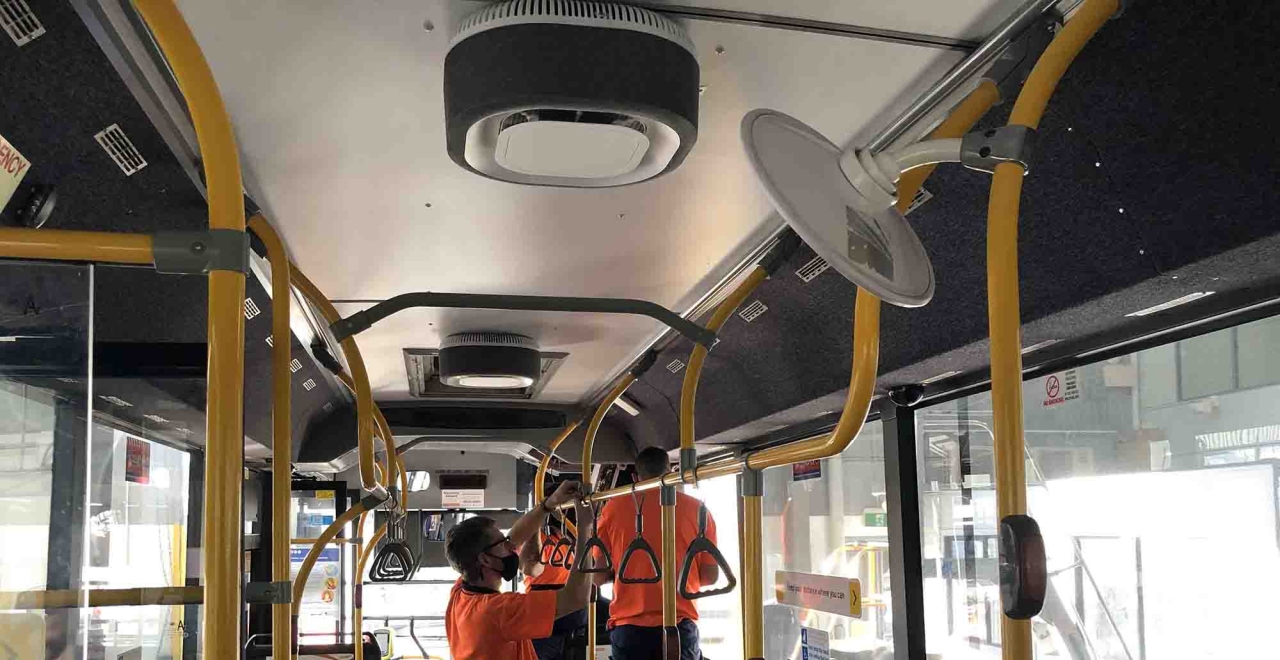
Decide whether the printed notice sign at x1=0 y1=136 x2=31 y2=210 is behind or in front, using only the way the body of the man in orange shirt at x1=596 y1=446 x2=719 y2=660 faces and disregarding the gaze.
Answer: behind

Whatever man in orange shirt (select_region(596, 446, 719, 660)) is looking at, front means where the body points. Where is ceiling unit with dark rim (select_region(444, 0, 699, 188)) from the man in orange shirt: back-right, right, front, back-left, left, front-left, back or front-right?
back

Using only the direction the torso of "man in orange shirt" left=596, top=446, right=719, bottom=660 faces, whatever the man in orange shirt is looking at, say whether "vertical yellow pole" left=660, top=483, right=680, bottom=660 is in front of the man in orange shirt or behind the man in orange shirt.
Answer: behind

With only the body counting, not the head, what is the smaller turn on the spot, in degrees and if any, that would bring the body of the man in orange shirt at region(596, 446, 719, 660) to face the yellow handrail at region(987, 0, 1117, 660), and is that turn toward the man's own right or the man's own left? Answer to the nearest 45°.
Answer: approximately 180°

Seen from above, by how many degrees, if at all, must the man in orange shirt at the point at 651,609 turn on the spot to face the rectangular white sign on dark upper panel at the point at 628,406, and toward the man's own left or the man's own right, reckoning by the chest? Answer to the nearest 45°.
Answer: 0° — they already face it

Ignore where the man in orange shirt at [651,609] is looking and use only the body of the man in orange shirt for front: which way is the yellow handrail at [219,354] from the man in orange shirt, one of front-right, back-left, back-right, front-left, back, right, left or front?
back

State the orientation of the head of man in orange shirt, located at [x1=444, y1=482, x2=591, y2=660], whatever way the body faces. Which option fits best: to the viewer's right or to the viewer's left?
to the viewer's right

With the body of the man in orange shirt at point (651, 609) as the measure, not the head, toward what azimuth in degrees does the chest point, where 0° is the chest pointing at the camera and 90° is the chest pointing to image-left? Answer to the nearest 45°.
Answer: approximately 180°

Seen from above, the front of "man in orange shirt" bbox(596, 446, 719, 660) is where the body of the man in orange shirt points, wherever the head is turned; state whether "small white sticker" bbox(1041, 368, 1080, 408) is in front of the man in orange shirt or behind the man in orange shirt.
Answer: behind
